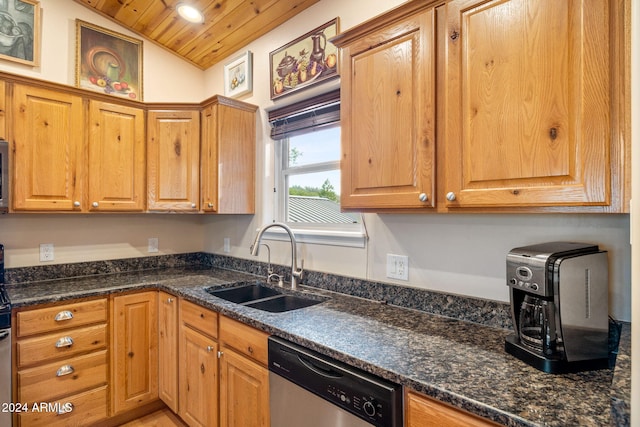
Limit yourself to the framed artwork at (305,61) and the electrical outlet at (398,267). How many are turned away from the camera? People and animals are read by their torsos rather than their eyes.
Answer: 0

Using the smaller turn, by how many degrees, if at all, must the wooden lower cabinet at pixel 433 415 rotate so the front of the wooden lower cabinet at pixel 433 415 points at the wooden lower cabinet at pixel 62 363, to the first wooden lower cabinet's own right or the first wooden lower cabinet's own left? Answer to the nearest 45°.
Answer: approximately 45° to the first wooden lower cabinet's own right

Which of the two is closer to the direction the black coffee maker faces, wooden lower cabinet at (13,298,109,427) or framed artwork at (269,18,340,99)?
the wooden lower cabinet

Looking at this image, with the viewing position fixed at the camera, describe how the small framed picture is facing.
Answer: facing the viewer and to the left of the viewer

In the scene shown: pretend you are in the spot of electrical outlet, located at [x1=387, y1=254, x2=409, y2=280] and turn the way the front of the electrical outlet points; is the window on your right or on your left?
on your right

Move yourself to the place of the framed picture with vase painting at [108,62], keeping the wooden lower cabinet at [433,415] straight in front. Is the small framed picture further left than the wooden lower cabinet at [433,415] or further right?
left

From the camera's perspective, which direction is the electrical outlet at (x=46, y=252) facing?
toward the camera

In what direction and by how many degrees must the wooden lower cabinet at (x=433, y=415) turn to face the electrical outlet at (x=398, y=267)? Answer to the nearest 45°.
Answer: approximately 135° to its right

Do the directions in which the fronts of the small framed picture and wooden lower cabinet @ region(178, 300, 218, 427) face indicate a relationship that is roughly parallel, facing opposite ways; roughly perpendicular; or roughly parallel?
roughly parallel

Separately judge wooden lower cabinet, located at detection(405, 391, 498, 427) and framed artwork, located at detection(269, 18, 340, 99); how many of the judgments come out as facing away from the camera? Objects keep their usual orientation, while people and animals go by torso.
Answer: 0
